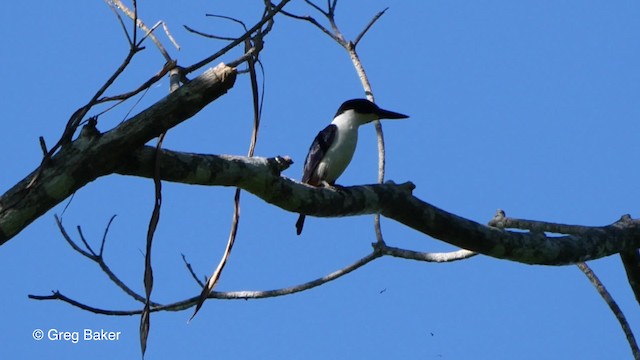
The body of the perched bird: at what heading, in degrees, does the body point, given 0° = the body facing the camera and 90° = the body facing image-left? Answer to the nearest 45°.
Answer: approximately 270°
